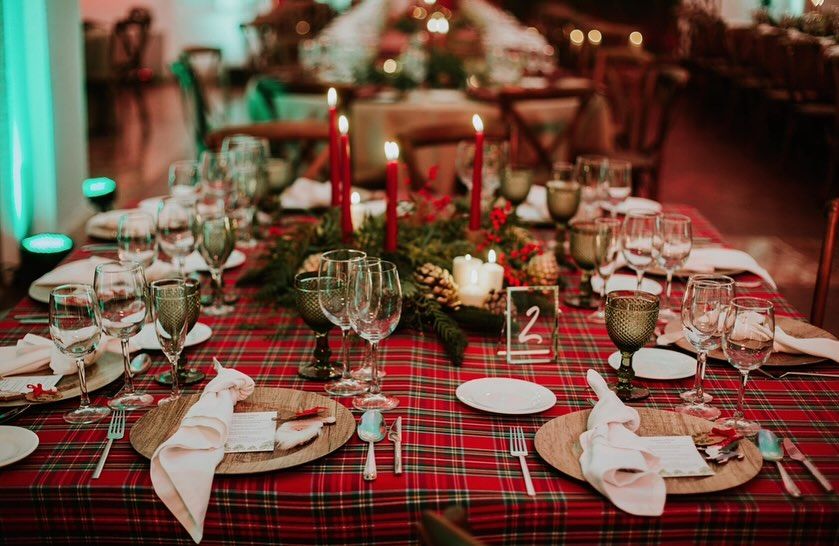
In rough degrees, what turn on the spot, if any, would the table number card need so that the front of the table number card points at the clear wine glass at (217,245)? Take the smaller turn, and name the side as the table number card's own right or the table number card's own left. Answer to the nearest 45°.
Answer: approximately 90° to the table number card's own right

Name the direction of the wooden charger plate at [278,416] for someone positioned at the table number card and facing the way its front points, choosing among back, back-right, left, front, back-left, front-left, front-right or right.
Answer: front-right

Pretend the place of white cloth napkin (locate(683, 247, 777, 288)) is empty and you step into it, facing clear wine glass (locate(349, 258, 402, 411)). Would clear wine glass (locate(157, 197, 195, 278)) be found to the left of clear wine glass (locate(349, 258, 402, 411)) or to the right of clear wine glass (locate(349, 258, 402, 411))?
right

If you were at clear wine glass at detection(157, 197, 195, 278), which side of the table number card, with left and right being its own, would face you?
right

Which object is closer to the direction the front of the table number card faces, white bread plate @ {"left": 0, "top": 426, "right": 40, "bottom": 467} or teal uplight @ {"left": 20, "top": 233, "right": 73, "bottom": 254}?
the white bread plate

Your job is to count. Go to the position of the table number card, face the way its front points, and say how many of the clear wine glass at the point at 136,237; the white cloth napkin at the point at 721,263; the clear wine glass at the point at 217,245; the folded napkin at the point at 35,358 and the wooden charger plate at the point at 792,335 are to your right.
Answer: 3

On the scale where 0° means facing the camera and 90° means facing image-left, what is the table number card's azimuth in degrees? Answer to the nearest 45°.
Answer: approximately 0°

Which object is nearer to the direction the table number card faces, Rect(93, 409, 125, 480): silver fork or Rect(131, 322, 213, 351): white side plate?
the silver fork

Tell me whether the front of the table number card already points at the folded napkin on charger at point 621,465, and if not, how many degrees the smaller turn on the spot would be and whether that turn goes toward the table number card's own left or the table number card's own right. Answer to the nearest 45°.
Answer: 0° — it already faces it

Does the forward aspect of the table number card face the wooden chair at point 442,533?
yes
